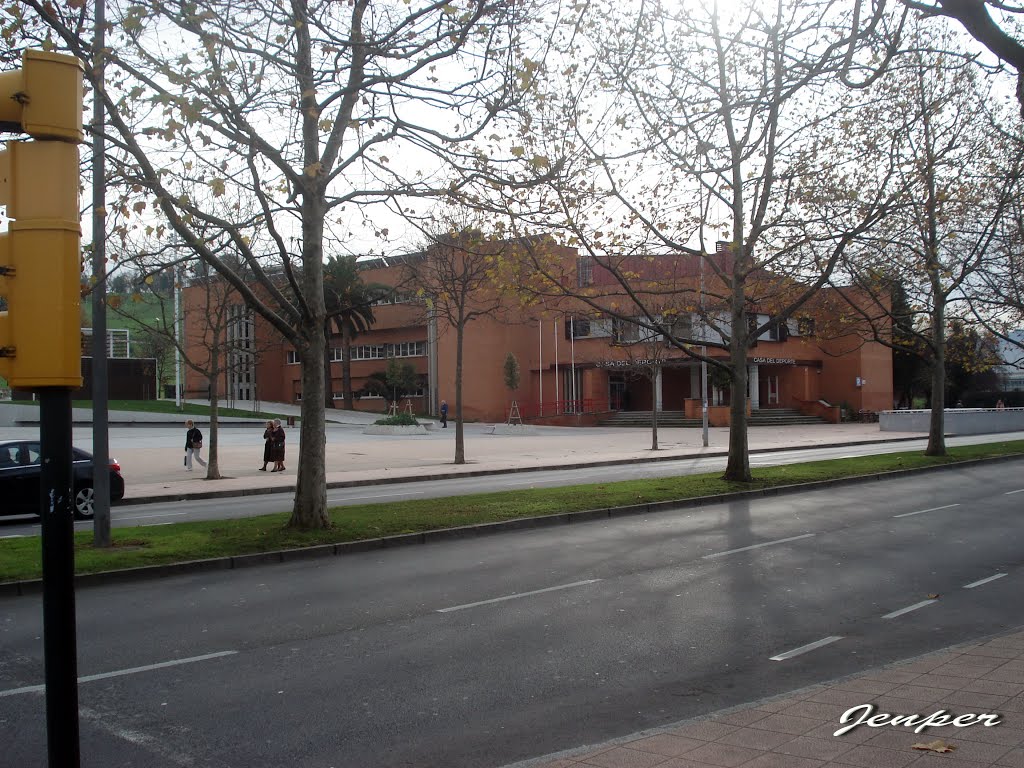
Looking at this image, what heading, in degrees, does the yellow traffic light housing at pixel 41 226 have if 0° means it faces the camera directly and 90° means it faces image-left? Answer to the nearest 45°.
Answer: approximately 90°

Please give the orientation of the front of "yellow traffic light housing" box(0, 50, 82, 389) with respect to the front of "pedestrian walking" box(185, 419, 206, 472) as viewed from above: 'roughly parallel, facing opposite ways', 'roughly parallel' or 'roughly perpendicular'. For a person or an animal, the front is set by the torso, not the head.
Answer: roughly parallel

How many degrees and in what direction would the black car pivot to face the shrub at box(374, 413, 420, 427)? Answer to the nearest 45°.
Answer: approximately 135° to its right

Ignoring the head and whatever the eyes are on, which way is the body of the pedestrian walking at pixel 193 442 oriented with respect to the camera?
to the viewer's left

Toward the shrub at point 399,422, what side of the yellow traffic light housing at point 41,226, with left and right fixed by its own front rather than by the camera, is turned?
right

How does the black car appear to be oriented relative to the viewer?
to the viewer's left
